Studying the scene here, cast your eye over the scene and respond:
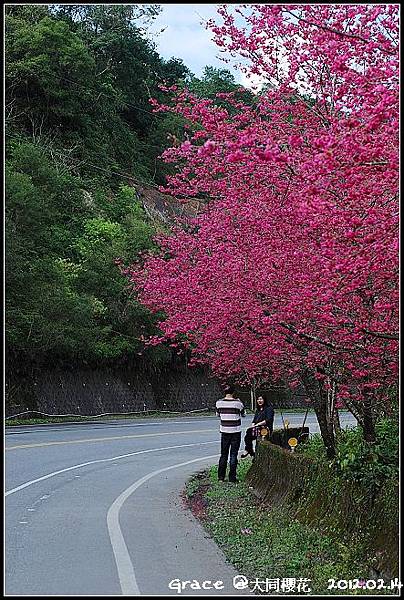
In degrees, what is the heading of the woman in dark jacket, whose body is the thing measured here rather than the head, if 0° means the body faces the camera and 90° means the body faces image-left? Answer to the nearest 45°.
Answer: approximately 45°

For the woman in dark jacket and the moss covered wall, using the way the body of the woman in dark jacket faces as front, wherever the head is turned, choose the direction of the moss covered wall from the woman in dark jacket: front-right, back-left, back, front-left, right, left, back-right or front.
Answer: front-left

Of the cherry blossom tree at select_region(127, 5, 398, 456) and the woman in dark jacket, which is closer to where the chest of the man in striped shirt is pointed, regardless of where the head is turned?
the woman in dark jacket
